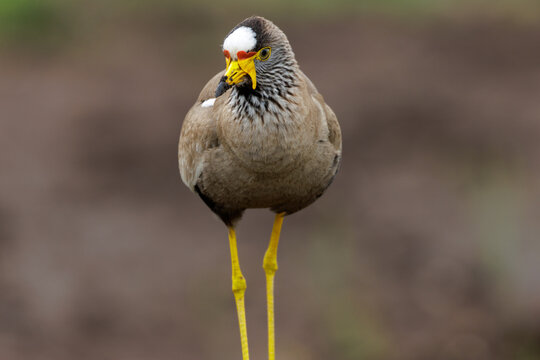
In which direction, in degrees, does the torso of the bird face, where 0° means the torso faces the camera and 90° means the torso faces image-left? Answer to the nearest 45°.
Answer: approximately 0°
